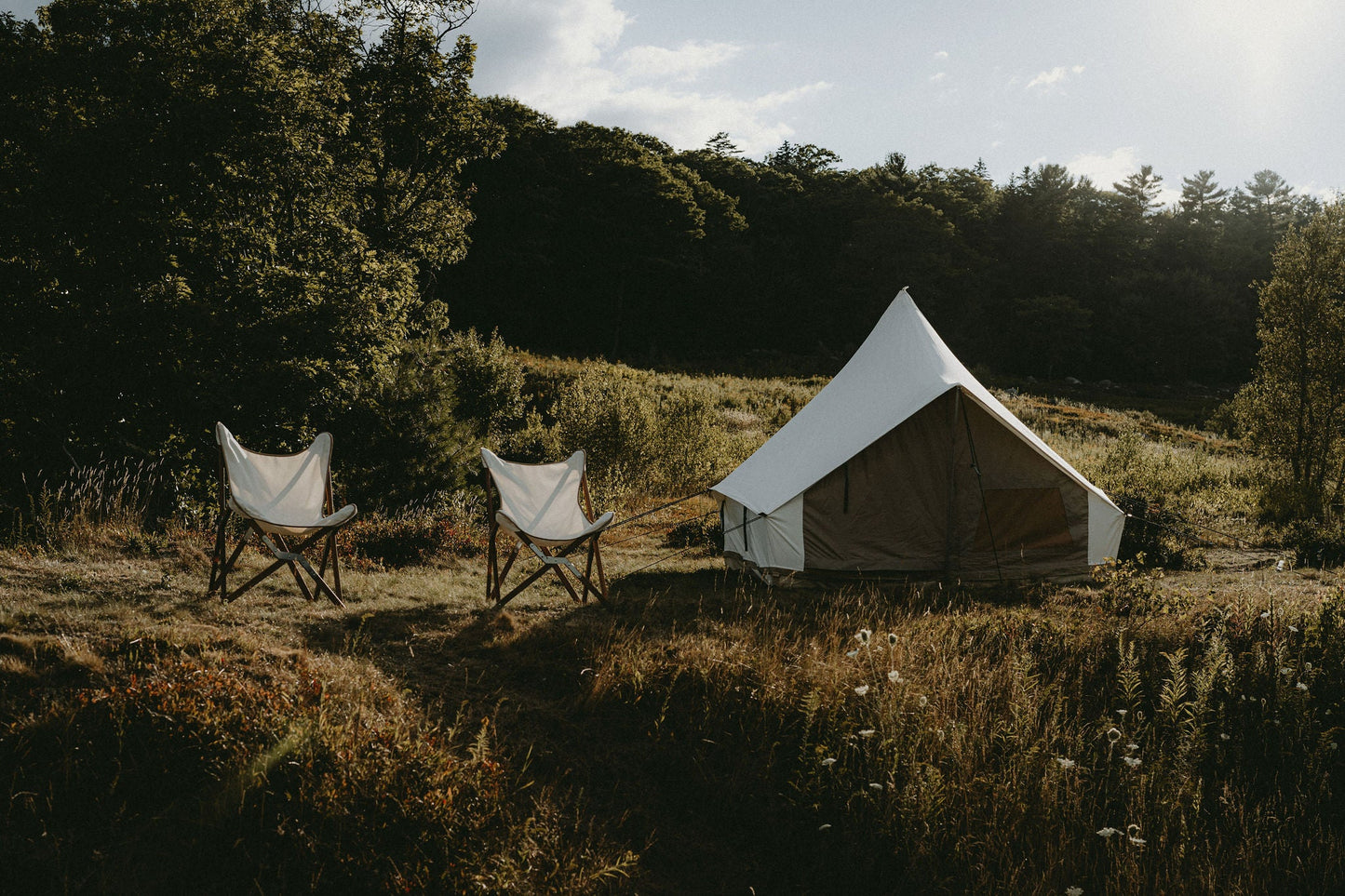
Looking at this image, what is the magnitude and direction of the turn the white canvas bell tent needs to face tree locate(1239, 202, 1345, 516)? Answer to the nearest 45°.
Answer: approximately 135° to its left

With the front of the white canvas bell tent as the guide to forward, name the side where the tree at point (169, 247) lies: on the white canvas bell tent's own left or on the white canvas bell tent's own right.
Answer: on the white canvas bell tent's own right

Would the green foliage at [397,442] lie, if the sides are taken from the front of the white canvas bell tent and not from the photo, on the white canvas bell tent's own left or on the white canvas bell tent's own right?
on the white canvas bell tent's own right

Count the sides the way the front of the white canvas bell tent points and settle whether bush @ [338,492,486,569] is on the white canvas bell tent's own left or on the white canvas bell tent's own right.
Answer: on the white canvas bell tent's own right

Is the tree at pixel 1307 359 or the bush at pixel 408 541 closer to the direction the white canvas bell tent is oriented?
the bush

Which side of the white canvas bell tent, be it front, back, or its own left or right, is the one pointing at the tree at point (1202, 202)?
back
